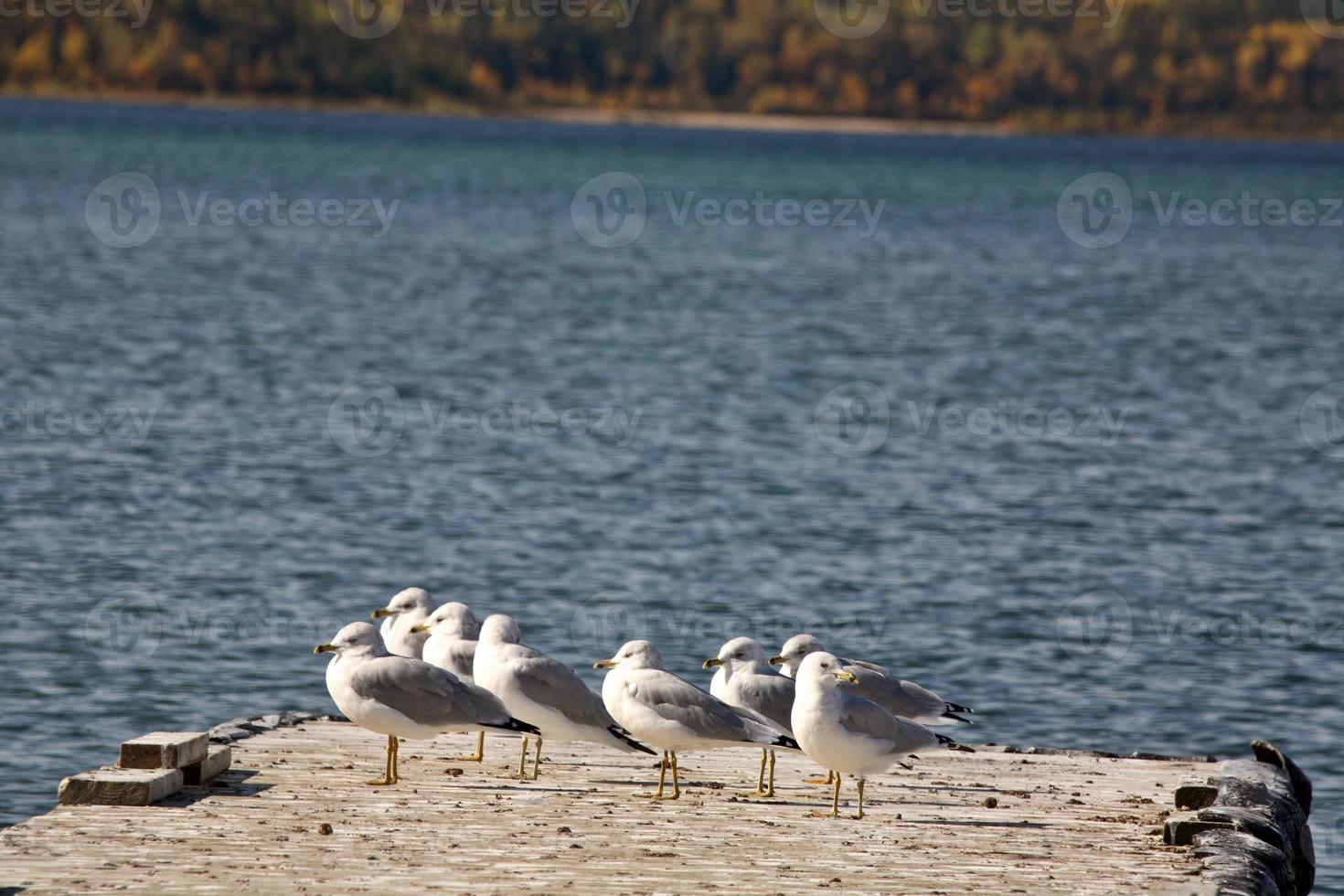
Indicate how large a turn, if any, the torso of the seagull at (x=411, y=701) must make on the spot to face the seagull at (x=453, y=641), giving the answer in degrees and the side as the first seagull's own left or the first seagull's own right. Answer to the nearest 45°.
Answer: approximately 90° to the first seagull's own right

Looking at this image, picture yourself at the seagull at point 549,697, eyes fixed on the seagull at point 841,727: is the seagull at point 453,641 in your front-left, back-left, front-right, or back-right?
back-left

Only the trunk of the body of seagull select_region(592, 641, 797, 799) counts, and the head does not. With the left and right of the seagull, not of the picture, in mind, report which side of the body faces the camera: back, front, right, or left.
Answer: left

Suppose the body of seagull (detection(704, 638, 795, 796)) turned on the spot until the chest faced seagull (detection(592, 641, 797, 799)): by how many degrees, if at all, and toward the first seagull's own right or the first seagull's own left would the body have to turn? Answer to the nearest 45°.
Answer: approximately 45° to the first seagull's own left

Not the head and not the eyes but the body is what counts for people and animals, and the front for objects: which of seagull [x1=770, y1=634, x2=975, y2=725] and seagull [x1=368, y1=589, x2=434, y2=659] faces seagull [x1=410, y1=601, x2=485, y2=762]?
seagull [x1=770, y1=634, x2=975, y2=725]

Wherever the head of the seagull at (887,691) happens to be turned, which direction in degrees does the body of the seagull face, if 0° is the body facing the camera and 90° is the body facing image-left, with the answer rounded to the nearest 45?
approximately 90°

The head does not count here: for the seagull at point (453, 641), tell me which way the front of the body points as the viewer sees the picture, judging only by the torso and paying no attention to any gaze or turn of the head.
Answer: to the viewer's left

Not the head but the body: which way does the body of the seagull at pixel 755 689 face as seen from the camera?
to the viewer's left

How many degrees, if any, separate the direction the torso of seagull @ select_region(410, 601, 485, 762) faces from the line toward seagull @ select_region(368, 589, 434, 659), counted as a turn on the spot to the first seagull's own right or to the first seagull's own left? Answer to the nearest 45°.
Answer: approximately 45° to the first seagull's own right

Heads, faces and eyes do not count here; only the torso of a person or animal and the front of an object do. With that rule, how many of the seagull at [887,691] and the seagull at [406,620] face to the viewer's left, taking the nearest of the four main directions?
2
